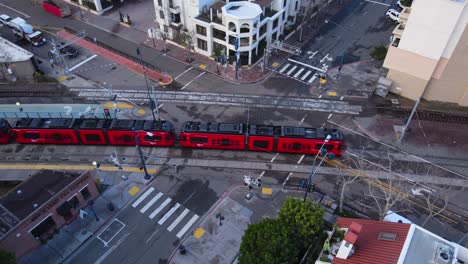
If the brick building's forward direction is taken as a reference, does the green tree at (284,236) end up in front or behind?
in front

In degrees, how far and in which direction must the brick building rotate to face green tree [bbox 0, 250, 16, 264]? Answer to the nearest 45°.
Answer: approximately 90° to its right

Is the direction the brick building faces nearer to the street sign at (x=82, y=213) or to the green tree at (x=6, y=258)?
the street sign

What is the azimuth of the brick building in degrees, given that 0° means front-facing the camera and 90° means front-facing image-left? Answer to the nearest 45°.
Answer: approximately 315°
